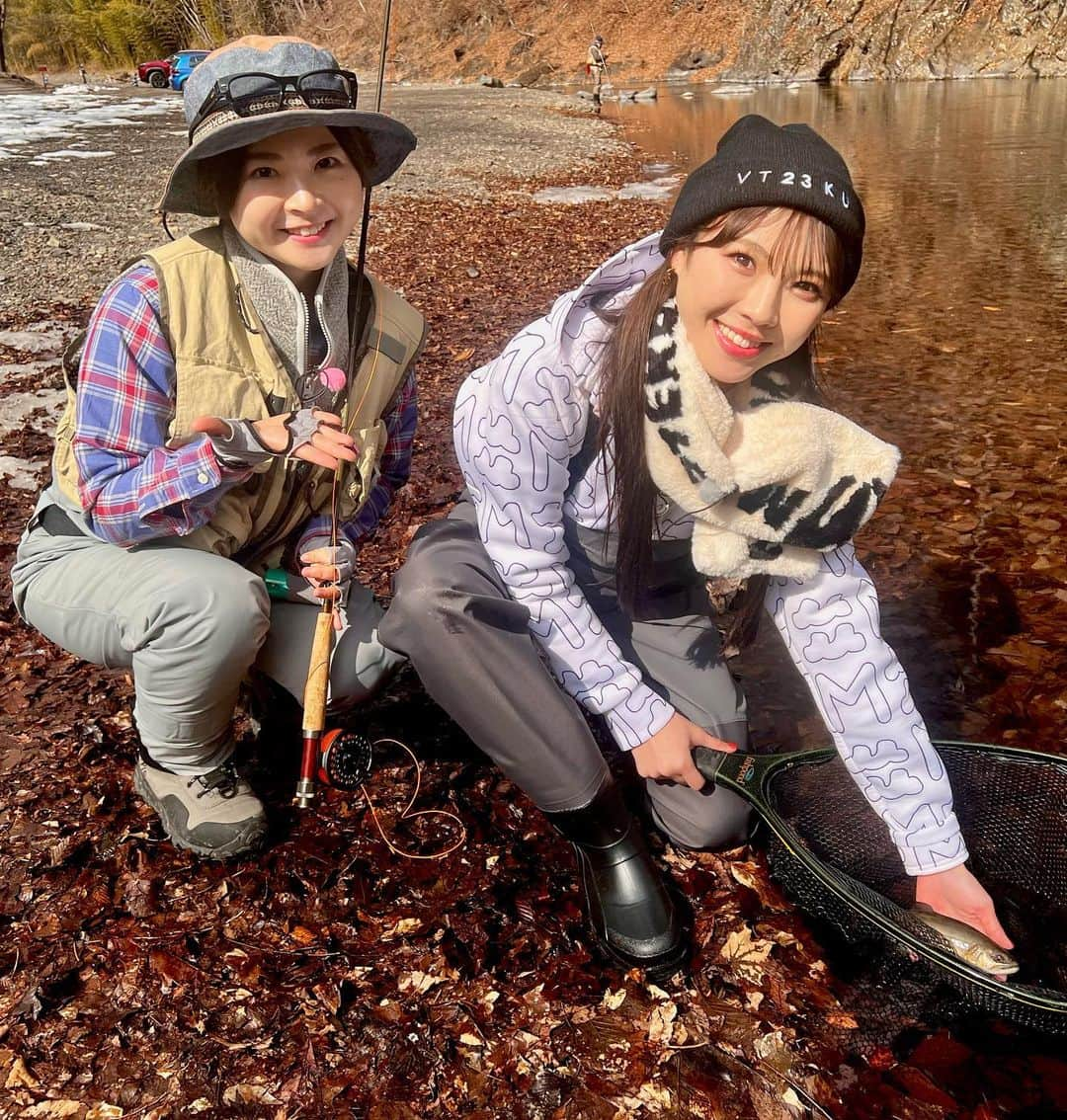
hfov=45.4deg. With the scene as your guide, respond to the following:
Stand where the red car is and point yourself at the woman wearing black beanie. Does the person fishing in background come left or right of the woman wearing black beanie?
left

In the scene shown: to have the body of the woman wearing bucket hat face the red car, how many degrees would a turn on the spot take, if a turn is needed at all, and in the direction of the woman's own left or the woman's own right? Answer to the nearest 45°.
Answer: approximately 135° to the woman's own left

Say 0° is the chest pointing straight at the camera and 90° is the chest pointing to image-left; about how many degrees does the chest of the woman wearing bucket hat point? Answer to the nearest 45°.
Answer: approximately 315°

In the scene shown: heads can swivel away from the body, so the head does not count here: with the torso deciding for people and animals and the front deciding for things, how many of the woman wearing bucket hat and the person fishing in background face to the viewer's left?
0

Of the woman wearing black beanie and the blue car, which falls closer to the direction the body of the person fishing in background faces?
the woman wearing black beanie

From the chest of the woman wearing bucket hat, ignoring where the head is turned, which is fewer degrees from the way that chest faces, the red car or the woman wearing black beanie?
the woman wearing black beanie

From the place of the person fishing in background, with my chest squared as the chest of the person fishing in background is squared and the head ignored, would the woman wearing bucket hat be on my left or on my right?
on my right
